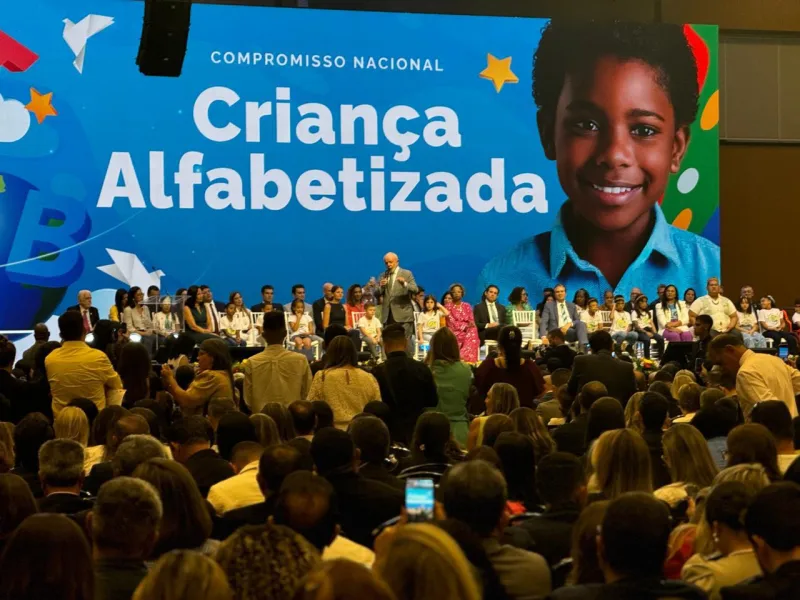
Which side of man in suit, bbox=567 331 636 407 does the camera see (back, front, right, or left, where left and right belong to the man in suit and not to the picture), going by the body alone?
back

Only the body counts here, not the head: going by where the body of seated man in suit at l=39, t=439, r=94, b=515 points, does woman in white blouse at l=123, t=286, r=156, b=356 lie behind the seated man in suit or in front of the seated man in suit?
in front

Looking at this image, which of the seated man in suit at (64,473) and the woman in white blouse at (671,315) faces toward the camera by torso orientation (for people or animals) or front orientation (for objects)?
the woman in white blouse

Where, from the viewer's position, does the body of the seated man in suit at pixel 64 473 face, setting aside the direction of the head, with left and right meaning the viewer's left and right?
facing away from the viewer

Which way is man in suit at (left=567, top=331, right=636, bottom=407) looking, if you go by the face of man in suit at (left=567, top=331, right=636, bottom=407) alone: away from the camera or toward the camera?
away from the camera

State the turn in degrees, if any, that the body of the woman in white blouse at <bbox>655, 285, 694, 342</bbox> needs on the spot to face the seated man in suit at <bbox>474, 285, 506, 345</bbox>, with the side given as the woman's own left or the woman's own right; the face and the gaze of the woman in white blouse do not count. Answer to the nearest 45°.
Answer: approximately 45° to the woman's own right

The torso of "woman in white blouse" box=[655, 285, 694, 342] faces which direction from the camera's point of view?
toward the camera

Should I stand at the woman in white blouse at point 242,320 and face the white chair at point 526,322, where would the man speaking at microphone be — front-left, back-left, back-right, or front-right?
front-right

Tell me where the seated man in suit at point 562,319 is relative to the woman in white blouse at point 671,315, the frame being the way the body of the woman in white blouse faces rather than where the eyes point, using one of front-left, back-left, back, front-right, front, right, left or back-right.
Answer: front-right

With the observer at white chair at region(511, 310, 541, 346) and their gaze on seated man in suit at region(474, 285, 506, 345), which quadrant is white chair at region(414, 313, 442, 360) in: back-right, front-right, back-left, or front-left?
front-left

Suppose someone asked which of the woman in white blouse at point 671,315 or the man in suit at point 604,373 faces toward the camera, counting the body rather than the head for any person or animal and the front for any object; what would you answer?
the woman in white blouse

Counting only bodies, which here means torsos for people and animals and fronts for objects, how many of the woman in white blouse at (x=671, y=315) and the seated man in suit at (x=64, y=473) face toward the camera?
1

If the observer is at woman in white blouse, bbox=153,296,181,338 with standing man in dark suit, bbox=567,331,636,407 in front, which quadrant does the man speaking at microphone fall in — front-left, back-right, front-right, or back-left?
front-left

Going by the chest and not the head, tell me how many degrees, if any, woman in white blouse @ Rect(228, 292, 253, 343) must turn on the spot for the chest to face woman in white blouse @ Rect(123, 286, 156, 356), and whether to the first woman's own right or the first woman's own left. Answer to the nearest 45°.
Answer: approximately 90° to the first woman's own right

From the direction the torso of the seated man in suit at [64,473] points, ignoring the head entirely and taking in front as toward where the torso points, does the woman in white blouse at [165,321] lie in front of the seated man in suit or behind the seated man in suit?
in front

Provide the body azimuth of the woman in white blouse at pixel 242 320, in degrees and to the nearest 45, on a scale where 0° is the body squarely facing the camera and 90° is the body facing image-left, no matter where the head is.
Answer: approximately 315°

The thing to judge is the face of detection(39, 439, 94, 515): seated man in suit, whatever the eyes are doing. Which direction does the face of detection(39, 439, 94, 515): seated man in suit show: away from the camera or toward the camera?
away from the camera
